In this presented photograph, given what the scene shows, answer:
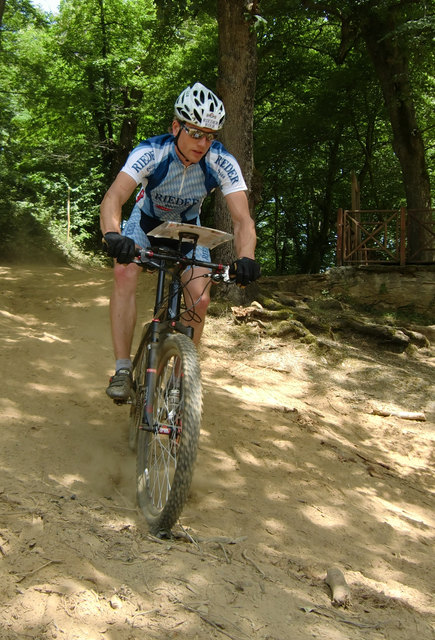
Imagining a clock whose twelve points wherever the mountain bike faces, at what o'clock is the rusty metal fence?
The rusty metal fence is roughly at 7 o'clock from the mountain bike.

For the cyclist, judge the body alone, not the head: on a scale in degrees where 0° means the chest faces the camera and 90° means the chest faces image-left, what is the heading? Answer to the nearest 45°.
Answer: approximately 0°

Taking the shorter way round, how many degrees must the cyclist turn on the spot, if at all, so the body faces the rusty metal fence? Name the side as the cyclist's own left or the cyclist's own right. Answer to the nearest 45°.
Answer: approximately 135° to the cyclist's own left

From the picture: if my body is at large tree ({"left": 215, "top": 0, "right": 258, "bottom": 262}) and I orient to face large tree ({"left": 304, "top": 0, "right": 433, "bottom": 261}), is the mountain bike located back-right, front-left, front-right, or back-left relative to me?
back-right

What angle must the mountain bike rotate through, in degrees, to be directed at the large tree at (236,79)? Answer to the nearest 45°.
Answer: approximately 180°

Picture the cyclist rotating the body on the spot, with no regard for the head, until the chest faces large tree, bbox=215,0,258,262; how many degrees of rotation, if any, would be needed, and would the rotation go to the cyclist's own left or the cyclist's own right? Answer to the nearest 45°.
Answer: approximately 180°
